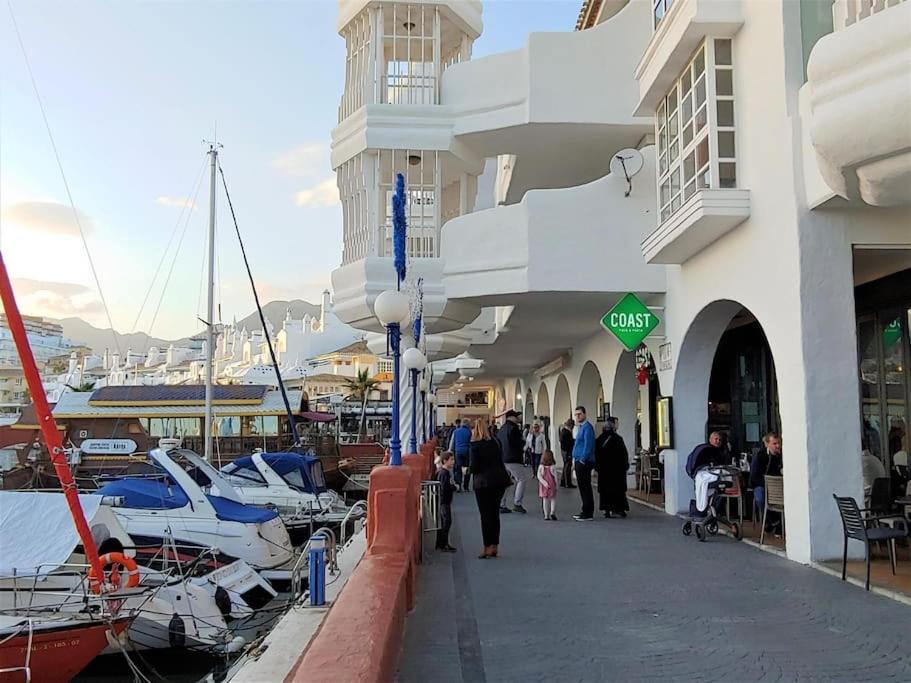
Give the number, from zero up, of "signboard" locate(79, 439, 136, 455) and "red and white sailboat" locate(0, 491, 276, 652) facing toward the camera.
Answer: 1

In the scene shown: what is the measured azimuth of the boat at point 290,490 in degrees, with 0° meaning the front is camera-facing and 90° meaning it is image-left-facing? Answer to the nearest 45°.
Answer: approximately 135°

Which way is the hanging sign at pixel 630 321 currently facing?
toward the camera

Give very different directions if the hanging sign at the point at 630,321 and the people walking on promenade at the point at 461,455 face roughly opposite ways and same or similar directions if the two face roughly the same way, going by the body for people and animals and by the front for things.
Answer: very different directions

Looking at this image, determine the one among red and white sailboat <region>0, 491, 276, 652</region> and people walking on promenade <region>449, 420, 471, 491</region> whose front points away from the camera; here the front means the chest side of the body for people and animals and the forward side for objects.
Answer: the people walking on promenade

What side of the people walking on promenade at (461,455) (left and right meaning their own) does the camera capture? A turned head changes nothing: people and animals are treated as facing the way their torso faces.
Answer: back

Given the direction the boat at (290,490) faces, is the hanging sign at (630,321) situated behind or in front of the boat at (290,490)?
behind

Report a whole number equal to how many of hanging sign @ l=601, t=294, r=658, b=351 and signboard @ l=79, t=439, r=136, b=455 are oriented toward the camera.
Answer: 2

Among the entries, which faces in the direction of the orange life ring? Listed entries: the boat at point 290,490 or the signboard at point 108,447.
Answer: the signboard

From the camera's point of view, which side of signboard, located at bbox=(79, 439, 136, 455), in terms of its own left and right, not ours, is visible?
front
